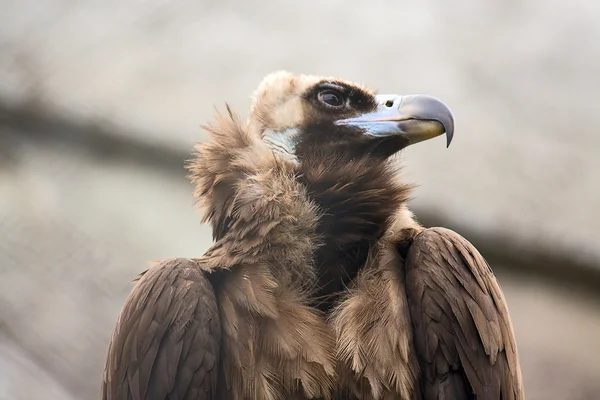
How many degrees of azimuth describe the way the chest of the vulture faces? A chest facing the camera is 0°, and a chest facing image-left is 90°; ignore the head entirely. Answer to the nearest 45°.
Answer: approximately 0°
